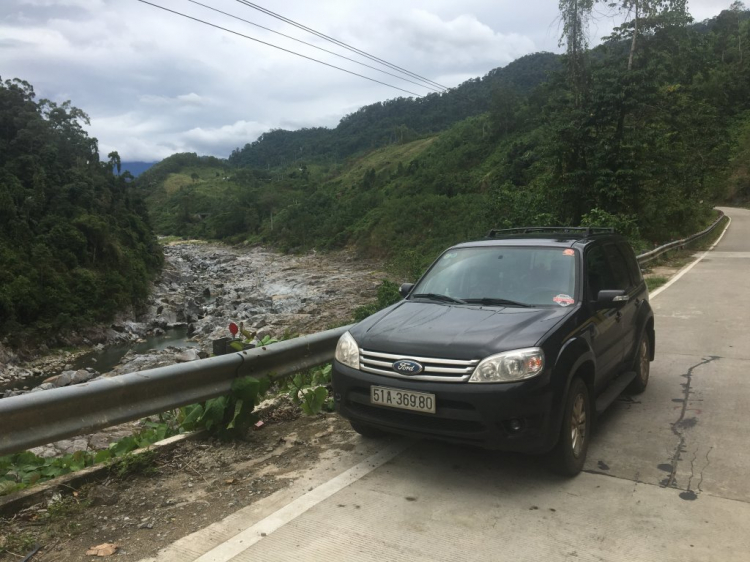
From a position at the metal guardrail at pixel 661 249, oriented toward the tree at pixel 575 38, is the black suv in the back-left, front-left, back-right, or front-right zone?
back-left

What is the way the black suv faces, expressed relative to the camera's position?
facing the viewer and to the left of the viewer

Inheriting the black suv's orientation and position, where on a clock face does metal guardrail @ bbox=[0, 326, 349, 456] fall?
The metal guardrail is roughly at 1 o'clock from the black suv.

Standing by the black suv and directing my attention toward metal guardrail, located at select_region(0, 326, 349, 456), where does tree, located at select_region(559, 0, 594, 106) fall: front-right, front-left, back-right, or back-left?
back-right

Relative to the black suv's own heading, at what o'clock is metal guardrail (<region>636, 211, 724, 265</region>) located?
The metal guardrail is roughly at 5 o'clock from the black suv.

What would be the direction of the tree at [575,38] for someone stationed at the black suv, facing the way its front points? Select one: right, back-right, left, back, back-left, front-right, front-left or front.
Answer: back-right
